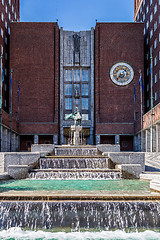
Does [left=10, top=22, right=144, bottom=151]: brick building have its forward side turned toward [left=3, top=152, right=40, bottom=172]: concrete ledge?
yes

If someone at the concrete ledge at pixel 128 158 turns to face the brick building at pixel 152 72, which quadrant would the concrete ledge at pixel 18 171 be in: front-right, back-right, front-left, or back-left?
back-left

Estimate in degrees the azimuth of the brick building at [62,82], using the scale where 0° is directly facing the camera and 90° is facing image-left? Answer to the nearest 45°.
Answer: approximately 0°

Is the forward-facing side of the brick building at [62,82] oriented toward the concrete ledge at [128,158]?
yes

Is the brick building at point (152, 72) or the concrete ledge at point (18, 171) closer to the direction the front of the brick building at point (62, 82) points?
the concrete ledge

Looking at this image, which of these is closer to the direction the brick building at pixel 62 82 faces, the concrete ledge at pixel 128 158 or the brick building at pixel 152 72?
the concrete ledge

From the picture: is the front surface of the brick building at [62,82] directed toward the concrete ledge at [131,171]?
yes

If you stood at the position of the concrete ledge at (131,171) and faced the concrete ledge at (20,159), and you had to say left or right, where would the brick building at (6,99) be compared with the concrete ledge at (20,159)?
right

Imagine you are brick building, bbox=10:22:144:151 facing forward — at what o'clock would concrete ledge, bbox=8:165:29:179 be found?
The concrete ledge is roughly at 12 o'clock from the brick building.

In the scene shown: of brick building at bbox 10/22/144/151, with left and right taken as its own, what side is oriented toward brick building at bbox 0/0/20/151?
right

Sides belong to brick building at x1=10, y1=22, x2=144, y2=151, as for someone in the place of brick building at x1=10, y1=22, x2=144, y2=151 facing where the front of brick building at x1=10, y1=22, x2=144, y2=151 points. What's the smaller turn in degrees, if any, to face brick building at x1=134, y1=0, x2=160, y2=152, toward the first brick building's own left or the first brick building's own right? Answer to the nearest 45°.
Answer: approximately 90° to the first brick building's own left
